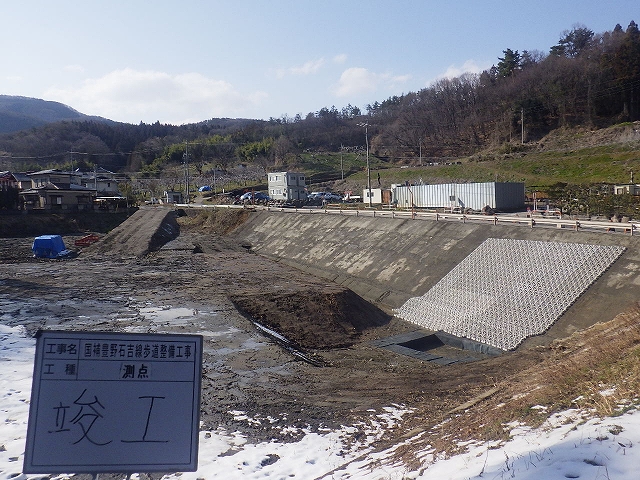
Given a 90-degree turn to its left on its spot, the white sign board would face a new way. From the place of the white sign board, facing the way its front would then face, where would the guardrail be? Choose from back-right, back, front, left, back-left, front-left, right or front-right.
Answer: front-left

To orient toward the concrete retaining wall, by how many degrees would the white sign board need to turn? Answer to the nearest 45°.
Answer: approximately 135° to its left

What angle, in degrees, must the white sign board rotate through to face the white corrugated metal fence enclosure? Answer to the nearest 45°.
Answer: approximately 135° to its left

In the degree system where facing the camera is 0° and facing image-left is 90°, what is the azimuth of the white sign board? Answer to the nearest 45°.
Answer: approximately 0°

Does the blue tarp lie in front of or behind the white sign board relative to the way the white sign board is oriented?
behind

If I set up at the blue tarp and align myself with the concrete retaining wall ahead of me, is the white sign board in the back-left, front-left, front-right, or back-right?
front-right

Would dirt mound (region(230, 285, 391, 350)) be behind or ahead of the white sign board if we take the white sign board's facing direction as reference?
behind
